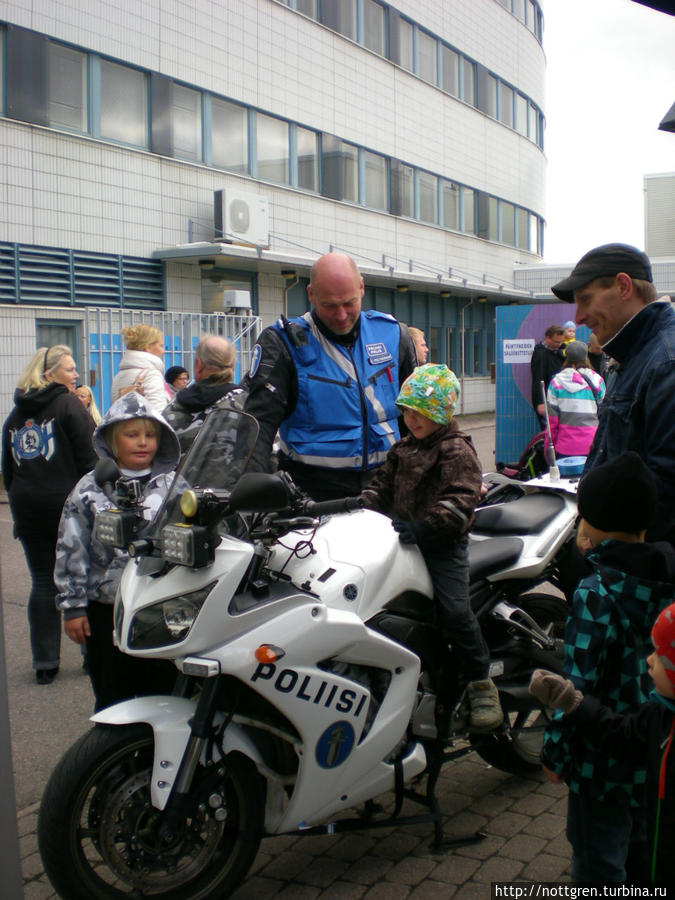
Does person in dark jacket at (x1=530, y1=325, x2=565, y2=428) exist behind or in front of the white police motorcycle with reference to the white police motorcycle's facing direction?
behind

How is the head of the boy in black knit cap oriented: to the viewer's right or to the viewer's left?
to the viewer's left

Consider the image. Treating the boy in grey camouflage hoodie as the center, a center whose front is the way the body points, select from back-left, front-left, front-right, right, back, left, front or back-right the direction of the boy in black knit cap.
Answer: front

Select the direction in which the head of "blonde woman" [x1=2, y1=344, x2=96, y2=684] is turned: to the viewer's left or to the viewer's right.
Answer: to the viewer's right

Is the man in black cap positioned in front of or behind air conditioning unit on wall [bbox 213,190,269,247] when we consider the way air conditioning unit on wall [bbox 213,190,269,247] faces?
in front

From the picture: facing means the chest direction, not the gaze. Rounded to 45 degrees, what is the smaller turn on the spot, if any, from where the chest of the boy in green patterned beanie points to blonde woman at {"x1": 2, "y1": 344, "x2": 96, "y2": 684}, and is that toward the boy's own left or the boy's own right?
approximately 90° to the boy's own right

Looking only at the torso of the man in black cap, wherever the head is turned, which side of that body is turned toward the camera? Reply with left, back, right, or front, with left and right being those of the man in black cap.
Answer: left

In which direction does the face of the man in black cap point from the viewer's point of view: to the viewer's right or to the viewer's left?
to the viewer's left

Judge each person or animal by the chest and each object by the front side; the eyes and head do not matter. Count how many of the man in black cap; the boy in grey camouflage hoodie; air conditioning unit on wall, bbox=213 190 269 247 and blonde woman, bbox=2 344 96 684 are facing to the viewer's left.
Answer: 1

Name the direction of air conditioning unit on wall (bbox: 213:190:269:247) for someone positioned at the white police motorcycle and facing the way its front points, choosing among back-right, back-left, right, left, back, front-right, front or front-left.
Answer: back-right
